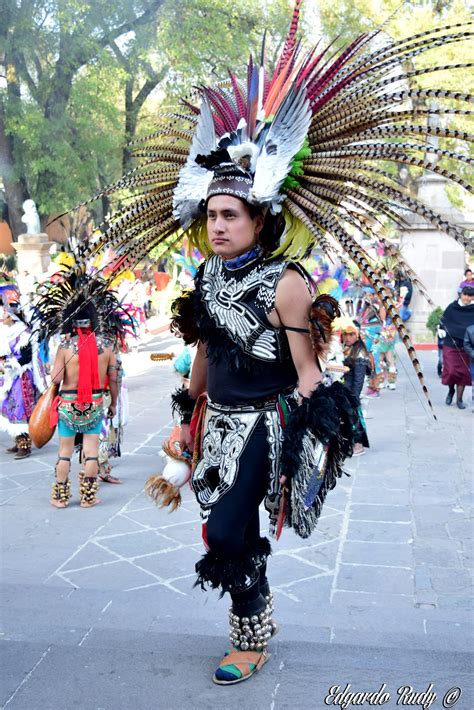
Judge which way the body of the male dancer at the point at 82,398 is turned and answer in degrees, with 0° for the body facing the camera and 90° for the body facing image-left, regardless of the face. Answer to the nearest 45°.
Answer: approximately 180°

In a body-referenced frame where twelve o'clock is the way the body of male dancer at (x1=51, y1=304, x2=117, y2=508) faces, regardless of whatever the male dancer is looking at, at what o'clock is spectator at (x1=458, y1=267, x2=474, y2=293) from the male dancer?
The spectator is roughly at 2 o'clock from the male dancer.

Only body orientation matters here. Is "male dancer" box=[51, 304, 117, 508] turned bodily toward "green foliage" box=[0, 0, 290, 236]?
yes

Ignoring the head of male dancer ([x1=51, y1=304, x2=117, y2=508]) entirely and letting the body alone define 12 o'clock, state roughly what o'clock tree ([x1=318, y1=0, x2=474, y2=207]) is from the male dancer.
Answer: The tree is roughly at 1 o'clock from the male dancer.

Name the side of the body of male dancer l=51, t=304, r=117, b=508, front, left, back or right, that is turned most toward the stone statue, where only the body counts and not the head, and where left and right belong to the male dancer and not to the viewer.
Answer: front

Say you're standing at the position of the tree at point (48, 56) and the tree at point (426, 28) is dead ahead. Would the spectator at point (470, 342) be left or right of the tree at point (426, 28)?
right

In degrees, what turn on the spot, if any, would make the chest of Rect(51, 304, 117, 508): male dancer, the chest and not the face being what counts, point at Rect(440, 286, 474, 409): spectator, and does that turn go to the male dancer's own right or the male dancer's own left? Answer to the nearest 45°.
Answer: approximately 45° to the male dancer's own right

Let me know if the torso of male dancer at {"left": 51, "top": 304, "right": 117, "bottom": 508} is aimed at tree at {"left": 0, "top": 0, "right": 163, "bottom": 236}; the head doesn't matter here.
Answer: yes
